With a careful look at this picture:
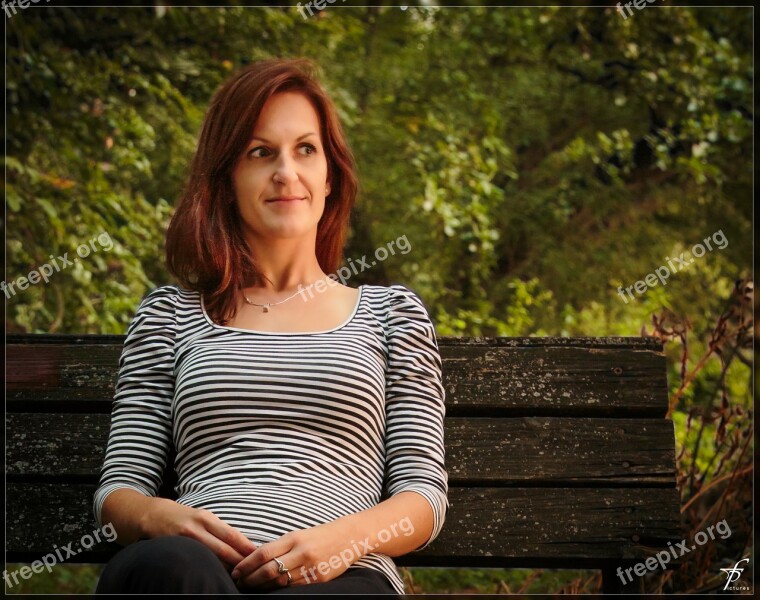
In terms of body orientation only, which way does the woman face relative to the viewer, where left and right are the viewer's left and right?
facing the viewer

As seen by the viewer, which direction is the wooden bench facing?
toward the camera
